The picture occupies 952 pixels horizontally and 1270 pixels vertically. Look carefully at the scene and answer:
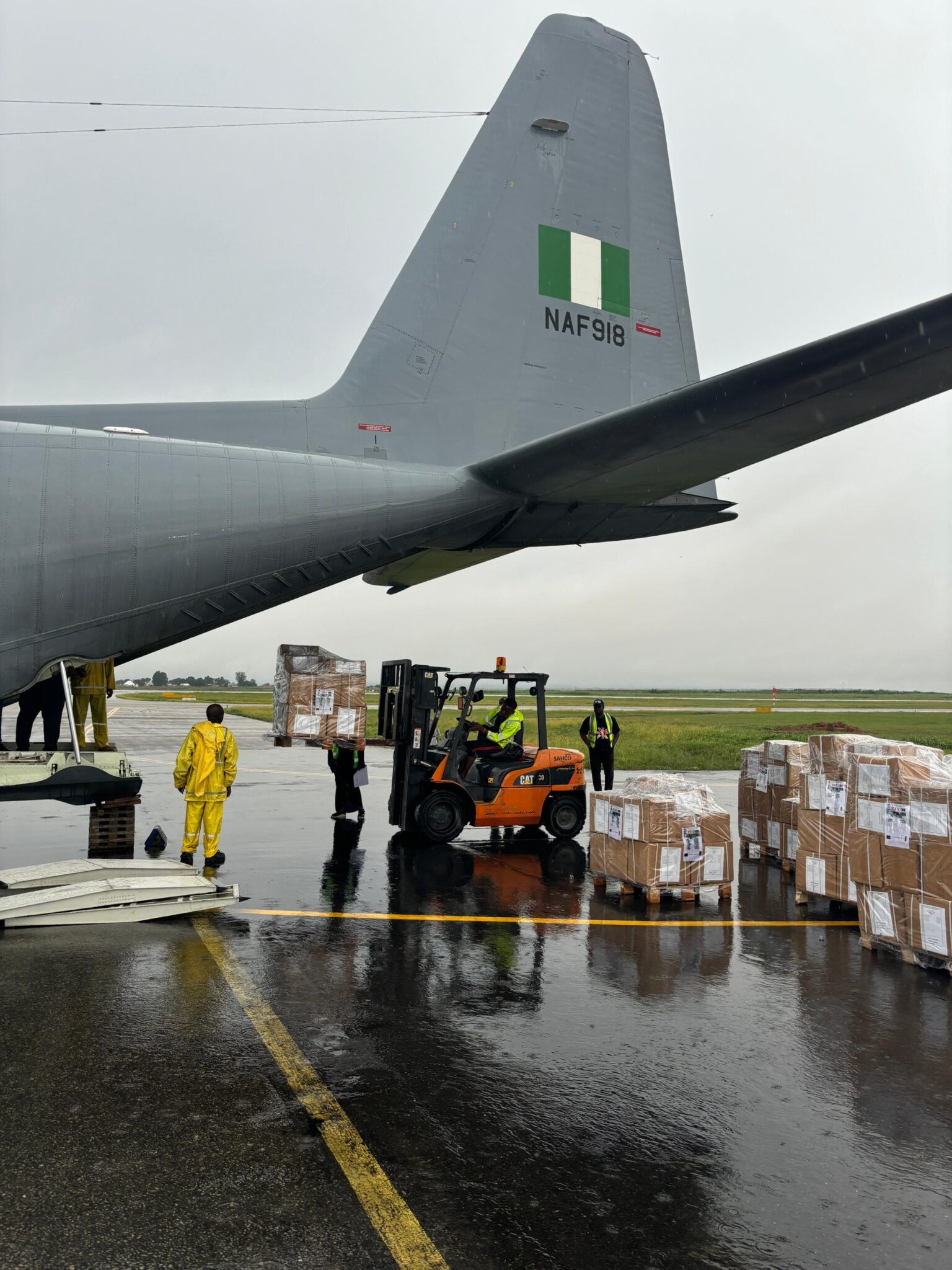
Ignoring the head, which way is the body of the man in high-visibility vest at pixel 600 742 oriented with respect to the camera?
toward the camera

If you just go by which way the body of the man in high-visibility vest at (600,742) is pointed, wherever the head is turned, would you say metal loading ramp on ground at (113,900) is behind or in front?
in front

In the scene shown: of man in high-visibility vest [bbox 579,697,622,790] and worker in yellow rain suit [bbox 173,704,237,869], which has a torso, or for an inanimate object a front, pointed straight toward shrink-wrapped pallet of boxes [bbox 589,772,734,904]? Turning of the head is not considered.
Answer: the man in high-visibility vest

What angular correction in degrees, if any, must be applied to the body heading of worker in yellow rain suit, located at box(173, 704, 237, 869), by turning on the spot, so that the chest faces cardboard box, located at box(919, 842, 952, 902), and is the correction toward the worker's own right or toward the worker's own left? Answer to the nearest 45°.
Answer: approximately 135° to the worker's own right

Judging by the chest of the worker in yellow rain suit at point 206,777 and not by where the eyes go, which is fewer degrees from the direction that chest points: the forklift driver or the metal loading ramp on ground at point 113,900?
the forklift driver

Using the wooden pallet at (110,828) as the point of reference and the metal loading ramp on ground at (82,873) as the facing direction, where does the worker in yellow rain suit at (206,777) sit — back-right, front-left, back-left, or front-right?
front-left

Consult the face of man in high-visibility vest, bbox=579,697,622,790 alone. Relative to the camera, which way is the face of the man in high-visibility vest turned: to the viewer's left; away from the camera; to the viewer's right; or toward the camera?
toward the camera

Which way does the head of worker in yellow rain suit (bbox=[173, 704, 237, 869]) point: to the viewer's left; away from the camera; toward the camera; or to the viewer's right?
away from the camera

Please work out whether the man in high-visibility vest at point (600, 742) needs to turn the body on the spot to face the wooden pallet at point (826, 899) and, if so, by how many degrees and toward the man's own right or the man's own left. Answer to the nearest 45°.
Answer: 0° — they already face it

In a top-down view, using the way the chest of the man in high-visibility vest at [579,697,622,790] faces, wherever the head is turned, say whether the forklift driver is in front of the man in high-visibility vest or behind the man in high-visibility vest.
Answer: in front

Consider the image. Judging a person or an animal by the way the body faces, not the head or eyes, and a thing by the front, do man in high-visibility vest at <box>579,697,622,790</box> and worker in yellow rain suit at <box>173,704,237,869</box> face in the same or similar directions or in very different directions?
very different directions
